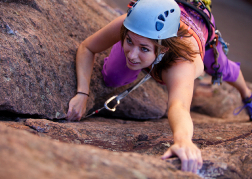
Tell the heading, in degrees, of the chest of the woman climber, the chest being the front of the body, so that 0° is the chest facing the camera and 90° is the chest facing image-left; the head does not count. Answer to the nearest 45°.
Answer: approximately 45°
